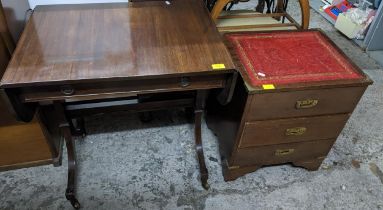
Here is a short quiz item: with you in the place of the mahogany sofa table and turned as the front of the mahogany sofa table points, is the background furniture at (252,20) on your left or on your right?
on your left

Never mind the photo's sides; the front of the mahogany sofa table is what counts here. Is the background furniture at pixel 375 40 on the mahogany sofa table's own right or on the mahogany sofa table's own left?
on the mahogany sofa table's own left

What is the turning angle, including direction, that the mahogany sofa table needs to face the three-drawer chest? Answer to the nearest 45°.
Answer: approximately 90° to its left

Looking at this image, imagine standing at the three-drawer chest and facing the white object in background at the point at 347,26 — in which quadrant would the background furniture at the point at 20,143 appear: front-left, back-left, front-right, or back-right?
back-left

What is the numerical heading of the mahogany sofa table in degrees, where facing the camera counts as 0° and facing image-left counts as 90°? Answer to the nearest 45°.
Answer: approximately 0°

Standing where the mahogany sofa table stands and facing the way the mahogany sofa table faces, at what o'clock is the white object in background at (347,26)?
The white object in background is roughly at 8 o'clock from the mahogany sofa table.
